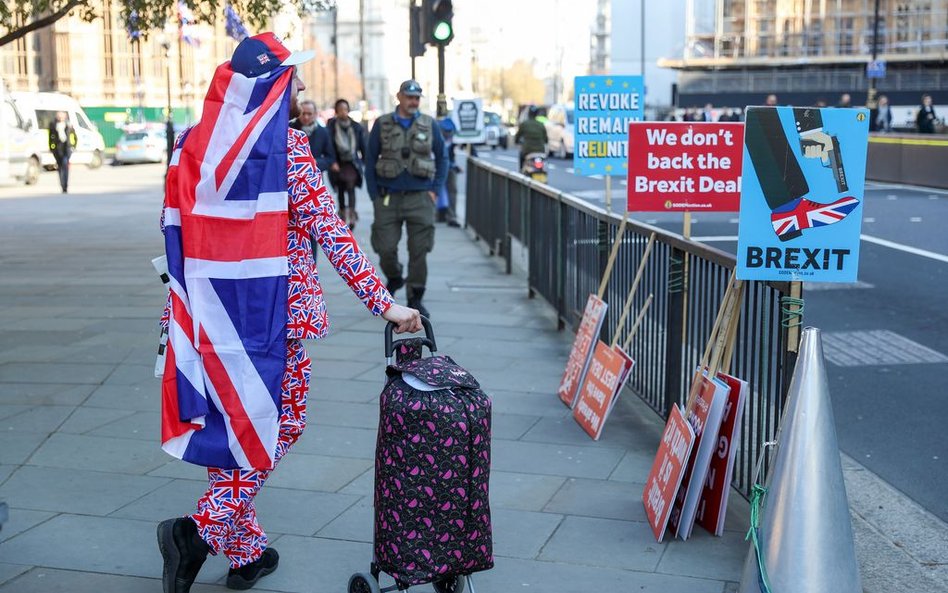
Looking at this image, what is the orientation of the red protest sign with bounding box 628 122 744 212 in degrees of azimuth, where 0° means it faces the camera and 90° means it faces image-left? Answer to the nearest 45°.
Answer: approximately 0°

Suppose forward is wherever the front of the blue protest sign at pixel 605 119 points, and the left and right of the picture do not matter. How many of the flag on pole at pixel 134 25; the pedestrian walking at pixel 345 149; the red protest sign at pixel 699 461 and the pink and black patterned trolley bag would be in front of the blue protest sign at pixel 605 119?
2

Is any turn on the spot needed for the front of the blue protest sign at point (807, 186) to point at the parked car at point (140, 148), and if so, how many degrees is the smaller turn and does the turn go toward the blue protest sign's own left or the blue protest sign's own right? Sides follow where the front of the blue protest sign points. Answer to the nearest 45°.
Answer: approximately 135° to the blue protest sign's own right

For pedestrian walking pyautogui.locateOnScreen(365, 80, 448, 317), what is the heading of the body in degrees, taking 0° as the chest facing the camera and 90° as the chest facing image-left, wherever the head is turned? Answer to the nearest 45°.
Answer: approximately 0°

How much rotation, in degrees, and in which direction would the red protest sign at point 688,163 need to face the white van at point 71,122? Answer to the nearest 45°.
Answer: approximately 135° to its right

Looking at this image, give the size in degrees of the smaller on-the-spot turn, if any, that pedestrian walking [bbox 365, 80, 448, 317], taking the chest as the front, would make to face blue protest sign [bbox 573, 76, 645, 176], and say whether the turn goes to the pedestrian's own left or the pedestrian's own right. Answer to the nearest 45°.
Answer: approximately 90° to the pedestrian's own left

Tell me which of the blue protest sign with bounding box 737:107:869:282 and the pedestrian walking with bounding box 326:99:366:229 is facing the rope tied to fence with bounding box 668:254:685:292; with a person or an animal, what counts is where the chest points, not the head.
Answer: the pedestrian walking
